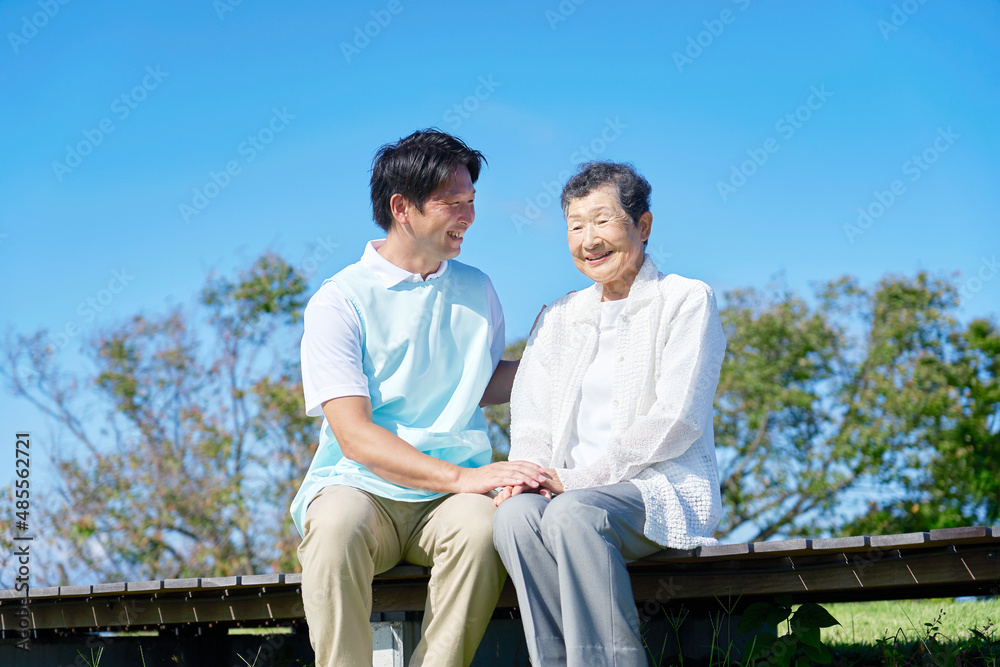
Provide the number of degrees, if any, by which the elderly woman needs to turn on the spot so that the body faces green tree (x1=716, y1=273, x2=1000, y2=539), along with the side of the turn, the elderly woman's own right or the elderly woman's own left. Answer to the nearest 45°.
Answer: approximately 135° to the elderly woman's own right

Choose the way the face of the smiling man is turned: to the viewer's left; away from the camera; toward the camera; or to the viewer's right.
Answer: to the viewer's right

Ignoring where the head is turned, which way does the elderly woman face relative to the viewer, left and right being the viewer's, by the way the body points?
facing the viewer and to the left of the viewer
